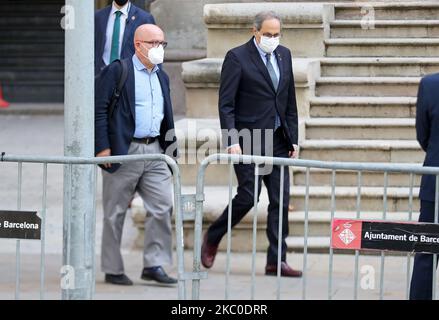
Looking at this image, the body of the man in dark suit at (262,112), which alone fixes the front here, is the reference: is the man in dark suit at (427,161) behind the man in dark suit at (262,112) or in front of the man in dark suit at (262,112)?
in front

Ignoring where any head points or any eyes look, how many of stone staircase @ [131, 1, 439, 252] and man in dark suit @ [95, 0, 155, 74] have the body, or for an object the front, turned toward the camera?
2

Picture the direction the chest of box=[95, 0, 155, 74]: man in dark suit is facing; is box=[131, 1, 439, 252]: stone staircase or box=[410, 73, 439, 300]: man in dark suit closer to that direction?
the man in dark suit

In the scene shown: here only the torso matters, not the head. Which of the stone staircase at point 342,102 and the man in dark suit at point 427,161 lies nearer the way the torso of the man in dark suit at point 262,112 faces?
the man in dark suit

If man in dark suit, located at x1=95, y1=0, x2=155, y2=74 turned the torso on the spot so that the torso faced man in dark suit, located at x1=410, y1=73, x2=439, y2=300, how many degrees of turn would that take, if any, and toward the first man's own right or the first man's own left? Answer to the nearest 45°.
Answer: approximately 45° to the first man's own left

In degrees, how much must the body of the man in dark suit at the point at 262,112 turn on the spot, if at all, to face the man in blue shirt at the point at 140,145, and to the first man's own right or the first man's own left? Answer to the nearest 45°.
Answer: approximately 135° to the first man's own right

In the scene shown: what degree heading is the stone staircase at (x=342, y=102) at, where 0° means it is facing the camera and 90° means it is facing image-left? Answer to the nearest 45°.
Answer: approximately 0°

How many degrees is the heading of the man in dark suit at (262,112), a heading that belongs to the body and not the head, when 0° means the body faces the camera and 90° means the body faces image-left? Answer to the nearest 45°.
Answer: approximately 315°
